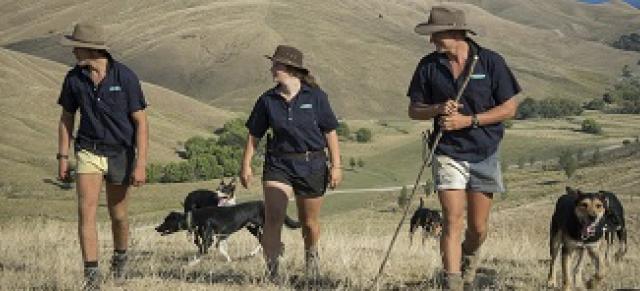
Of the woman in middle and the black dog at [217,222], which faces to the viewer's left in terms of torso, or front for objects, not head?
the black dog

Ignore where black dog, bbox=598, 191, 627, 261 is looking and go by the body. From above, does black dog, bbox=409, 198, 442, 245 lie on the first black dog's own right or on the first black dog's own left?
on the first black dog's own right

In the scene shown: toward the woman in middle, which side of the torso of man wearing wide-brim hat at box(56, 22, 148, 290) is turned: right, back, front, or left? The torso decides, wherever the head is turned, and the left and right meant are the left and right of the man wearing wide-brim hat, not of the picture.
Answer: left

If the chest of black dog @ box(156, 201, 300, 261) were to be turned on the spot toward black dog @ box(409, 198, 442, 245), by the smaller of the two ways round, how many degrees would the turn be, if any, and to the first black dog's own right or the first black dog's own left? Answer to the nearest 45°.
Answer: approximately 135° to the first black dog's own right

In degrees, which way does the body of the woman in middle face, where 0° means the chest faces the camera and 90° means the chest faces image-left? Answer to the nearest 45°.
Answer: approximately 0°

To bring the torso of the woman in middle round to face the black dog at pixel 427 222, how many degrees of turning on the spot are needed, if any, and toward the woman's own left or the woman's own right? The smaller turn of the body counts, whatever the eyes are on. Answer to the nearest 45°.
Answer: approximately 180°

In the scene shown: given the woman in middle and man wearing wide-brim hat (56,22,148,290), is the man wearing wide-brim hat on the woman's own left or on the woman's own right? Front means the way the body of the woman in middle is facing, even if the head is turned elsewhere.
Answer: on the woman's own right

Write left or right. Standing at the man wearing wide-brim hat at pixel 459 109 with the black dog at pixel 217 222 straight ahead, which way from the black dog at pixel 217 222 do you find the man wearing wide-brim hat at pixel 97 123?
left

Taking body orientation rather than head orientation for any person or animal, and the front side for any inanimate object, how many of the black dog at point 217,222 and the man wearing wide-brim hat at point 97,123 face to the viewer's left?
1

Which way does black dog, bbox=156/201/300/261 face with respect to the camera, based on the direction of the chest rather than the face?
to the viewer's left
